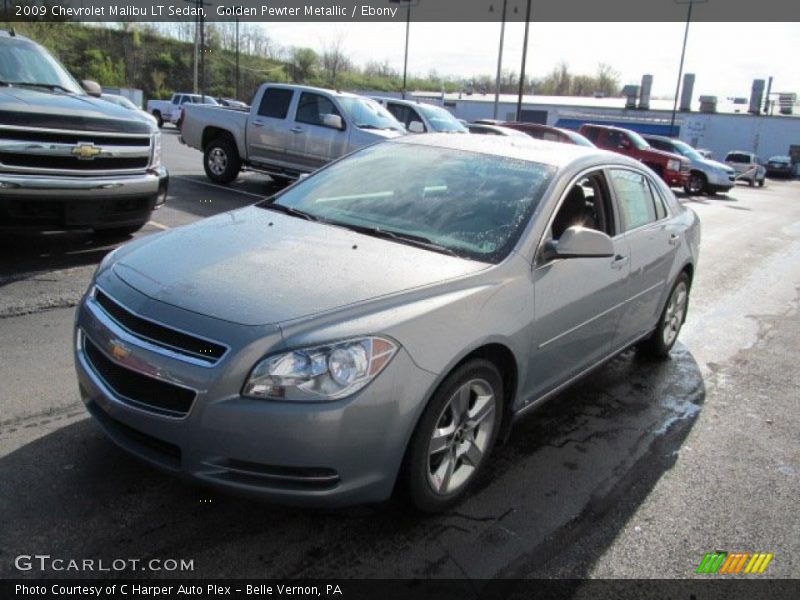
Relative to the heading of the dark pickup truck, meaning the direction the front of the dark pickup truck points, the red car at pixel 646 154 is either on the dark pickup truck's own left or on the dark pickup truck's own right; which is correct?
on the dark pickup truck's own left

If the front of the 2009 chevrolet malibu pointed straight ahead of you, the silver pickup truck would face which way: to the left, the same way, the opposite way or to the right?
to the left

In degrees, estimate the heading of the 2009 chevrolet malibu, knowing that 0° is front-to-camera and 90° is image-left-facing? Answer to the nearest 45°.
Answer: approximately 45°

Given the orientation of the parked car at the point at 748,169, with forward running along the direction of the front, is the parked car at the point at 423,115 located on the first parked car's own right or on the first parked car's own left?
on the first parked car's own right

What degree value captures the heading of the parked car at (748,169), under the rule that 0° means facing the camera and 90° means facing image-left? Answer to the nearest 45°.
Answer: approximately 225°

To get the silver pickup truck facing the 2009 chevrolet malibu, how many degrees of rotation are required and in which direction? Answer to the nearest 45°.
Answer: approximately 45° to its right

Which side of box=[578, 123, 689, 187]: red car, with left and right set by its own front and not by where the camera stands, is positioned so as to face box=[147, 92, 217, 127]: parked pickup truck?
back

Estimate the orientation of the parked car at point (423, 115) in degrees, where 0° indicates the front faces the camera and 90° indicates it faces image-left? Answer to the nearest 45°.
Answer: approximately 315°
